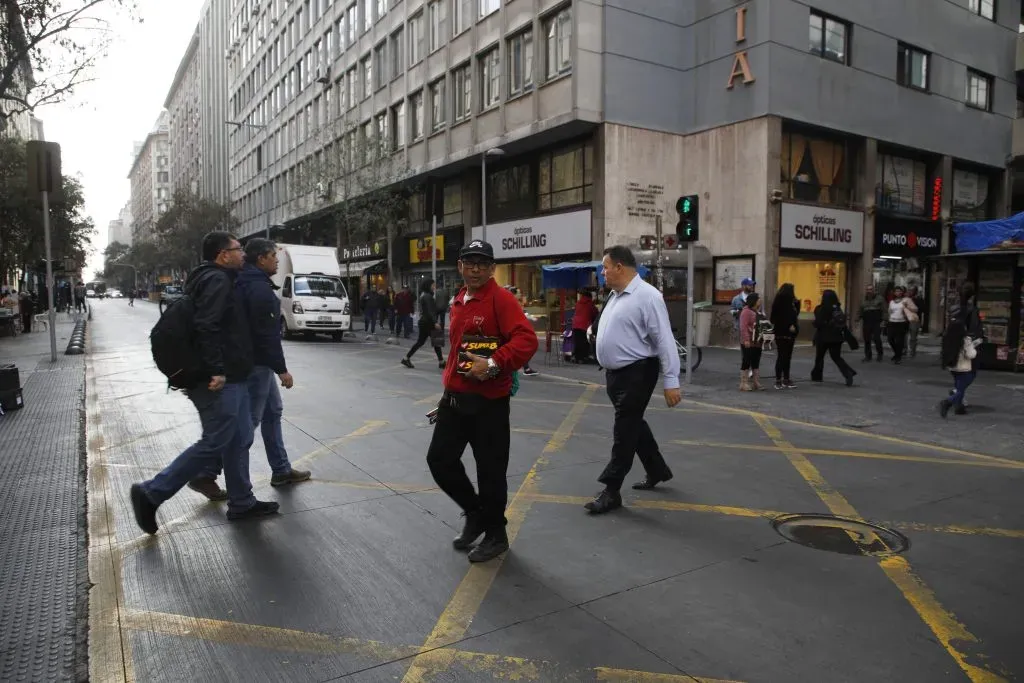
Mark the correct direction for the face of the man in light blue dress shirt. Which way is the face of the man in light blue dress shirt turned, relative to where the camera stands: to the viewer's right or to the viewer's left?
to the viewer's left

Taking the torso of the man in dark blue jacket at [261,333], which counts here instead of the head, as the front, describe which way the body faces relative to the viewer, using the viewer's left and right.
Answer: facing to the right of the viewer

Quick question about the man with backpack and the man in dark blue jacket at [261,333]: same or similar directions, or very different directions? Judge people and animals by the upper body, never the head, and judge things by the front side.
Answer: same or similar directions

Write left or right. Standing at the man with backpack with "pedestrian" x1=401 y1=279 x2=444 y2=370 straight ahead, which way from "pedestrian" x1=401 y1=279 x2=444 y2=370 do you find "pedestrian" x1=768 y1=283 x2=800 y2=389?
right

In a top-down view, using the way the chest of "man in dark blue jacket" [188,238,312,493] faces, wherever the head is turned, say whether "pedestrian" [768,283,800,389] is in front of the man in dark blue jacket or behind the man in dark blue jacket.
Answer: in front

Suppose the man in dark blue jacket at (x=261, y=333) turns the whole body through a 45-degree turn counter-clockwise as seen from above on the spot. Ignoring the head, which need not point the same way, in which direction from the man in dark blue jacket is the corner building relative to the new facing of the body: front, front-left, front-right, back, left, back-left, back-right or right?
front

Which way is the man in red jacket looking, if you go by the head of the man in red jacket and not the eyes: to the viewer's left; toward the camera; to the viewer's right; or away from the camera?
toward the camera

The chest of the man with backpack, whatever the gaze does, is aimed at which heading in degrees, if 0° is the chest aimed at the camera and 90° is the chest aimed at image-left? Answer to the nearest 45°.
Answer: approximately 270°
